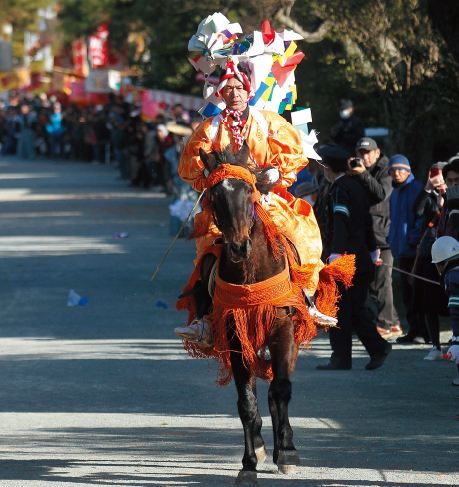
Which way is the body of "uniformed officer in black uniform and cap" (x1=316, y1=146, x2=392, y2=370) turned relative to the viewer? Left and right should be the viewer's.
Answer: facing away from the viewer and to the left of the viewer

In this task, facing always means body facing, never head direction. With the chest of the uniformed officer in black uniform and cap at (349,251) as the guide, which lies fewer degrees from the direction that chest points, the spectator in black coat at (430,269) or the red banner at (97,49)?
the red banner

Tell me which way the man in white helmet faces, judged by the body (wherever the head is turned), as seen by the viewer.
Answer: to the viewer's left

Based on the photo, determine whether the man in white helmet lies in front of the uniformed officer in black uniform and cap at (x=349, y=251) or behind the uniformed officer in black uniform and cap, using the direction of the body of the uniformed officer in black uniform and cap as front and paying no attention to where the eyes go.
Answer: behind

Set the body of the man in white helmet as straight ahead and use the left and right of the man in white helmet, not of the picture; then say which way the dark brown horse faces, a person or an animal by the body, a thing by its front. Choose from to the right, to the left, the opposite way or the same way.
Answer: to the left
